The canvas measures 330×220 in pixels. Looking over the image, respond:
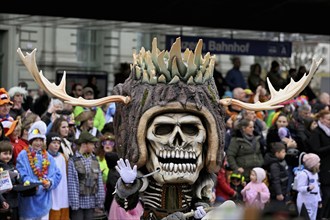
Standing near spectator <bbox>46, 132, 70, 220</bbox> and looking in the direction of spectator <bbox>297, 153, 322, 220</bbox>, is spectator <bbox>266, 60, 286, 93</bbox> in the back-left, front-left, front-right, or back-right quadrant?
front-left

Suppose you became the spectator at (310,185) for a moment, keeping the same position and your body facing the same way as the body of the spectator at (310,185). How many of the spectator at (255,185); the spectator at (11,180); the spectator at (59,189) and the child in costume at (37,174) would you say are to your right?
4

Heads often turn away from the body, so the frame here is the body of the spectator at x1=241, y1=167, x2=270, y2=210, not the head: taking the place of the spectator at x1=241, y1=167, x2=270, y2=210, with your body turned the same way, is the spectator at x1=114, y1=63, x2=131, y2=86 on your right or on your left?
on your right

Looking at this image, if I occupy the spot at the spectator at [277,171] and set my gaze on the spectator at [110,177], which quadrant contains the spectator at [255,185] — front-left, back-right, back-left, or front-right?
front-left

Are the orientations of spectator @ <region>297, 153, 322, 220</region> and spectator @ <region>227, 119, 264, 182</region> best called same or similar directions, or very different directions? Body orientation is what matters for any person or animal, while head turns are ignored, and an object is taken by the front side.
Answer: same or similar directions

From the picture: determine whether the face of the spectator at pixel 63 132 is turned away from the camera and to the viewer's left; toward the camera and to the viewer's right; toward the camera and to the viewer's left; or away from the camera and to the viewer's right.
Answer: toward the camera and to the viewer's right

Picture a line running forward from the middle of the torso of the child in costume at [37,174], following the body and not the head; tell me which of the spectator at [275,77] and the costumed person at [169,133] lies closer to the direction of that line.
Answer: the costumed person

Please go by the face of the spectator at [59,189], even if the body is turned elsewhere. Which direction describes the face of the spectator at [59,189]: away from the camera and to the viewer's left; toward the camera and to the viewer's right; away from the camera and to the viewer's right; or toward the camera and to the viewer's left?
toward the camera and to the viewer's right

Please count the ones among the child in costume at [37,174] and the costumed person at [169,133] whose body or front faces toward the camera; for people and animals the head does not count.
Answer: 2

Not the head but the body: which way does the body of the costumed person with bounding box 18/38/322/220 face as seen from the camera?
toward the camera

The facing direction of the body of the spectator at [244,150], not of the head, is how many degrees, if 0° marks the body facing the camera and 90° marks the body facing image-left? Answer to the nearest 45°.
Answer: approximately 315°

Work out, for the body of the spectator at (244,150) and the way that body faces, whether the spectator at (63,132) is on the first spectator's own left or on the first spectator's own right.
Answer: on the first spectator's own right

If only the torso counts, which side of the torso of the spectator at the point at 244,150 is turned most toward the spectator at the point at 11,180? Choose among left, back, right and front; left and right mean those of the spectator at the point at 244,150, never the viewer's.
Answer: right
